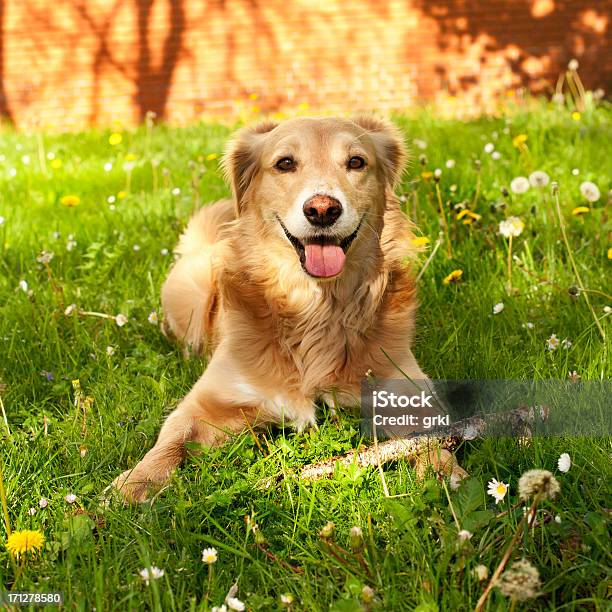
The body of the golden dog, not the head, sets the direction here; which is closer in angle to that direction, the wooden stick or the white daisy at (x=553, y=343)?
the wooden stick

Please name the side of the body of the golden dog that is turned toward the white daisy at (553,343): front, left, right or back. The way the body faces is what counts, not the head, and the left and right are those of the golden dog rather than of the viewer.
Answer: left

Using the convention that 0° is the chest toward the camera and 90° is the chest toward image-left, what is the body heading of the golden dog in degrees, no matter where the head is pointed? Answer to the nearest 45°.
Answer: approximately 0°

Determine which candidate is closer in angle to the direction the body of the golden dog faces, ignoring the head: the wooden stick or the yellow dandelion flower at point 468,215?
the wooden stick

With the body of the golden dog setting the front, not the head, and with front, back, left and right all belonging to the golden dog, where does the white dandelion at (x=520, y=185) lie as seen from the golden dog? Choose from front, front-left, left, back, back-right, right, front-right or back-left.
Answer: back-left
